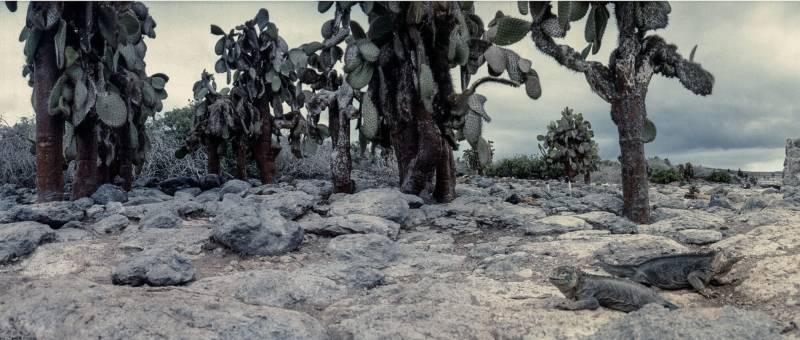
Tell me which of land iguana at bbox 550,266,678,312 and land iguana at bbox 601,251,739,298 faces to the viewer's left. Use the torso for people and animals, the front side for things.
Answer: land iguana at bbox 550,266,678,312

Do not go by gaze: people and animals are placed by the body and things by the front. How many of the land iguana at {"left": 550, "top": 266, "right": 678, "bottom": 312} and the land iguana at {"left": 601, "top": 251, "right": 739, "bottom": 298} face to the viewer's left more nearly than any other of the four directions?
1

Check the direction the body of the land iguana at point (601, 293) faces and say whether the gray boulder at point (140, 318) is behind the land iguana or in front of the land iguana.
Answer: in front

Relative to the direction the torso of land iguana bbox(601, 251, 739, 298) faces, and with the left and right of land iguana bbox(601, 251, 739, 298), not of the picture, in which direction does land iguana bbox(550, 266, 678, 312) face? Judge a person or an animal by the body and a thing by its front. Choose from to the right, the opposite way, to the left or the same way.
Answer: the opposite way

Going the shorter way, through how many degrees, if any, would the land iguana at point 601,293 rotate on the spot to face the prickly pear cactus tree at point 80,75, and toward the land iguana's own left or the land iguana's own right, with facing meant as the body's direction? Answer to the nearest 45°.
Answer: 0° — it already faces it

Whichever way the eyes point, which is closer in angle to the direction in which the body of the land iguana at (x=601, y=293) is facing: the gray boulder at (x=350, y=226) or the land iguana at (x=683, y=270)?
the gray boulder

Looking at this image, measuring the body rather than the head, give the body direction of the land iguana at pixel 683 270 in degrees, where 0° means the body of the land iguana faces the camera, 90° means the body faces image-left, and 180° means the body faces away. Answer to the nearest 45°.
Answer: approximately 270°

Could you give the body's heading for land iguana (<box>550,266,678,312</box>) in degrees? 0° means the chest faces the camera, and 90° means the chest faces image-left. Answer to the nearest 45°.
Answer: approximately 90°

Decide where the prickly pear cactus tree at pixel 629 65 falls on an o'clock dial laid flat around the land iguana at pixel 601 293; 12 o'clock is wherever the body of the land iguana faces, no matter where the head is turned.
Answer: The prickly pear cactus tree is roughly at 3 o'clock from the land iguana.

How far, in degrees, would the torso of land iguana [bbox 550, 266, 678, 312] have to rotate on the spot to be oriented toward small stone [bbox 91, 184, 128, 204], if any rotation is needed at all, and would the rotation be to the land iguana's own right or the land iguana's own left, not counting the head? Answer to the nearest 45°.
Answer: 0° — it already faces it

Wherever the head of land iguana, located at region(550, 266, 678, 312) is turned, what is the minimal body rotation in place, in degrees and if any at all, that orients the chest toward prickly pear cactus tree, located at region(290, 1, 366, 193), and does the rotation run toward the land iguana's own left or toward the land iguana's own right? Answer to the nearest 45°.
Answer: approximately 45° to the land iguana's own right

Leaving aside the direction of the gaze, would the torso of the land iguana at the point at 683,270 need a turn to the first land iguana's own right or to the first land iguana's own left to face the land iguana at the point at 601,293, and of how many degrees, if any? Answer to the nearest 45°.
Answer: approximately 135° to the first land iguana's own right

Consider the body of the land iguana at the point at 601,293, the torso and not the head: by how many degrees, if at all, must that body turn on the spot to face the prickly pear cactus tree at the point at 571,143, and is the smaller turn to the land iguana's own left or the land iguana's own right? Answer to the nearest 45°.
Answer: approximately 90° to the land iguana's own right

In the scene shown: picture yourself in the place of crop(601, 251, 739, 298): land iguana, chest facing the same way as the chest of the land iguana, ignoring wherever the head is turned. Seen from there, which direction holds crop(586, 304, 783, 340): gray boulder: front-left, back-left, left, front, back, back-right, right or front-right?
right
